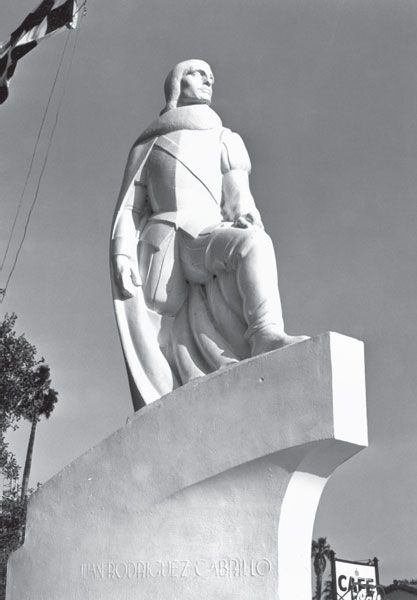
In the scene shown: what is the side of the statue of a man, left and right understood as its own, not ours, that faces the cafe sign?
left

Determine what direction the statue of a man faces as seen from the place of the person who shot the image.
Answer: facing the viewer and to the right of the viewer

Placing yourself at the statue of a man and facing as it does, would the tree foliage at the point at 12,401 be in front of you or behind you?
behind

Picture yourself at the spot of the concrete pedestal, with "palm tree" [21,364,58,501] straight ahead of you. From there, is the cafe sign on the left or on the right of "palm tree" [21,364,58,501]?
right
